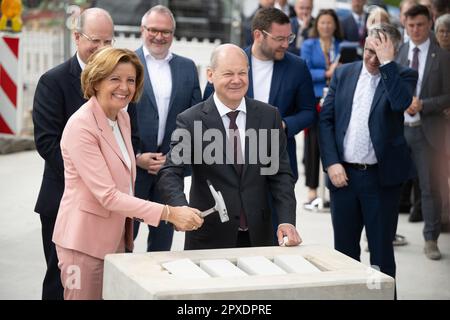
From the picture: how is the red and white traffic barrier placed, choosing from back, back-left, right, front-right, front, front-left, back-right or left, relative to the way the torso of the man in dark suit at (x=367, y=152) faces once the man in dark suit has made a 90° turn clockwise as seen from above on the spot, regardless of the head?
front

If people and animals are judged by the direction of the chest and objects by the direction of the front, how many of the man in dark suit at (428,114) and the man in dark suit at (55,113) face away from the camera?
0

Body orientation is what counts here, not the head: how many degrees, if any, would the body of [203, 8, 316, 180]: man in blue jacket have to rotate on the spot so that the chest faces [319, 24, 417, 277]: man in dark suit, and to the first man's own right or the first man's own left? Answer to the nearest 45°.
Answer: approximately 90° to the first man's own left

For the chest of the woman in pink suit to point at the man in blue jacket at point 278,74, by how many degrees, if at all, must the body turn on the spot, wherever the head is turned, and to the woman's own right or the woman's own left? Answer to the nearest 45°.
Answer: approximately 90° to the woman's own left

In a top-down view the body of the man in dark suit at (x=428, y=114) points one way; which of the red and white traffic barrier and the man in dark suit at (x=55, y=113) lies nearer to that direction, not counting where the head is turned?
the man in dark suit

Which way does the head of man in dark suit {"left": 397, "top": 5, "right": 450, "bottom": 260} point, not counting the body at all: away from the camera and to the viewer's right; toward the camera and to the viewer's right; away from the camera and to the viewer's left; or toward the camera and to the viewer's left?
toward the camera and to the viewer's left

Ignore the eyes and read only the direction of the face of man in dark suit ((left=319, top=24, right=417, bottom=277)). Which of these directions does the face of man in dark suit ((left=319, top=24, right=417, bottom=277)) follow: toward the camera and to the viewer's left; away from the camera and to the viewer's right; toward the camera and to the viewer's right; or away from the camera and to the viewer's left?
toward the camera and to the viewer's left

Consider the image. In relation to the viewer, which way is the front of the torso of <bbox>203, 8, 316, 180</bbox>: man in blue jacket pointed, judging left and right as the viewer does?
facing the viewer and to the left of the viewer

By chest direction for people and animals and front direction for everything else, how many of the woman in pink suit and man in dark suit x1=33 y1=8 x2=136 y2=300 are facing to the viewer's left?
0
